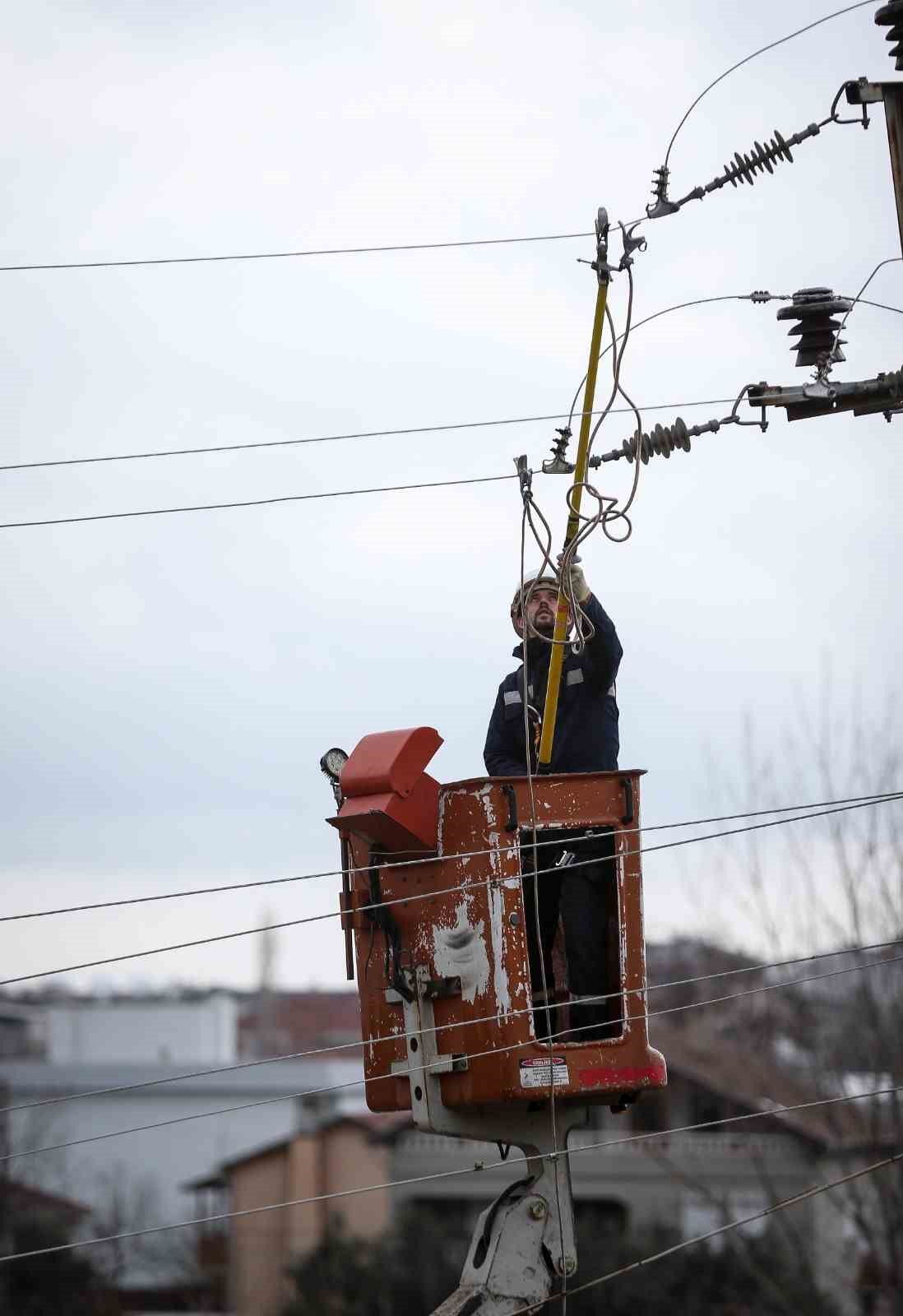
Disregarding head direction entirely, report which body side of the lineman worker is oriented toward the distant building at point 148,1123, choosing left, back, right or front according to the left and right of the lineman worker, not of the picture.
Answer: back

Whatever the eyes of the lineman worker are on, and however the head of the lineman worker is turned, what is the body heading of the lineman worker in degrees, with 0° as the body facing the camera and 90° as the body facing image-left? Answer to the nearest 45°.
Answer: approximately 0°

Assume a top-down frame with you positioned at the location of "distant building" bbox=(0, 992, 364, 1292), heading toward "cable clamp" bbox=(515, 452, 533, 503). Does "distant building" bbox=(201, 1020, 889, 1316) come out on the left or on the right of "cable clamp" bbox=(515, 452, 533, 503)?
left

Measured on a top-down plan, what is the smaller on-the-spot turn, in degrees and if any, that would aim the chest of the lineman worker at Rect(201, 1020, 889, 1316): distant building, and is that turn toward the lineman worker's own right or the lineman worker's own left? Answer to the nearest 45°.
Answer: approximately 180°
